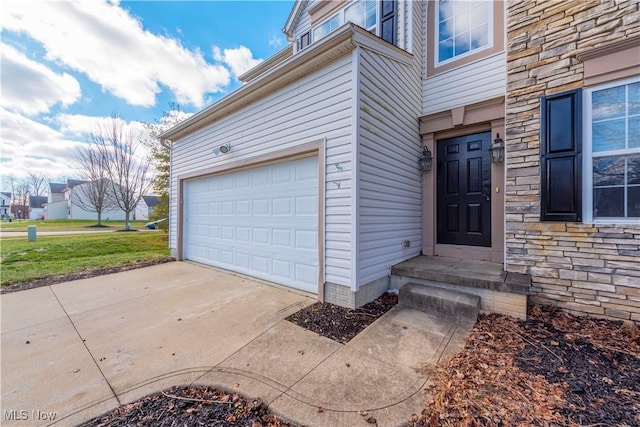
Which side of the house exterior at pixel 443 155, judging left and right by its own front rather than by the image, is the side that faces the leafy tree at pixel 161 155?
right

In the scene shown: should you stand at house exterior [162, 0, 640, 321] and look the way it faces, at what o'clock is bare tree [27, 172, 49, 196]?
The bare tree is roughly at 2 o'clock from the house exterior.

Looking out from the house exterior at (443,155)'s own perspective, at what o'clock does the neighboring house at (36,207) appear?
The neighboring house is roughly at 2 o'clock from the house exterior.

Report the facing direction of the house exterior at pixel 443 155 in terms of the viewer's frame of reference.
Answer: facing the viewer and to the left of the viewer

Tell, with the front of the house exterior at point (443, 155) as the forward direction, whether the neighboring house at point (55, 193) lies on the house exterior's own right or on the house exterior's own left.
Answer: on the house exterior's own right

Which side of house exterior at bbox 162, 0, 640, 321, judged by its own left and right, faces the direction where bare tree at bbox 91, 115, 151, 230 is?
right

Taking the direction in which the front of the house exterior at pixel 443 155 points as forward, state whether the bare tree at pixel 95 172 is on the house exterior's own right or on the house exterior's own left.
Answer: on the house exterior's own right
